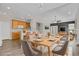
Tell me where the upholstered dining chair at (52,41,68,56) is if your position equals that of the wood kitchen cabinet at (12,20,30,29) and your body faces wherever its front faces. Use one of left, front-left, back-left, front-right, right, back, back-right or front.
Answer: front-left

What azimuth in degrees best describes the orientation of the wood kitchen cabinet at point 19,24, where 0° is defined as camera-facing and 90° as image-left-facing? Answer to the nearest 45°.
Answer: approximately 315°

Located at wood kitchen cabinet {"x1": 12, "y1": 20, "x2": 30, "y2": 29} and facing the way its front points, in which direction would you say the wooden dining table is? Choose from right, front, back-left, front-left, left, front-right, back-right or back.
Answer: front-left
